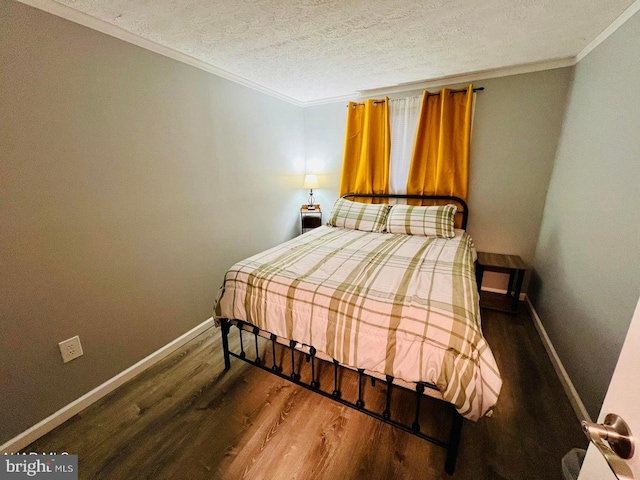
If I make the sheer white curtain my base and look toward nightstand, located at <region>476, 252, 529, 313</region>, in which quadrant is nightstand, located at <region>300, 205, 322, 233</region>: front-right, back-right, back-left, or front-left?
back-right

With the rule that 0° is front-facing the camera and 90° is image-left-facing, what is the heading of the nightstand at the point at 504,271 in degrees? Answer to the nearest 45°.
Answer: approximately 0°

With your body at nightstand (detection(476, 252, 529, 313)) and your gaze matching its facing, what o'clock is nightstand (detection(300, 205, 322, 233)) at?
nightstand (detection(300, 205, 322, 233)) is roughly at 3 o'clock from nightstand (detection(476, 252, 529, 313)).

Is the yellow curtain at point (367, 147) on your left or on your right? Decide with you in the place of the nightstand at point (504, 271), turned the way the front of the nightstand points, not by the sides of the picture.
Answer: on your right

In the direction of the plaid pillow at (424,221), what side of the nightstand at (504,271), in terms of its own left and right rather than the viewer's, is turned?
right

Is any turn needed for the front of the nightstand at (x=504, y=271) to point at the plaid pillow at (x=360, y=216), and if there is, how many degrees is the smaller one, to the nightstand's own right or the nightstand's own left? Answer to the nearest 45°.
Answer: approximately 90° to the nightstand's own right

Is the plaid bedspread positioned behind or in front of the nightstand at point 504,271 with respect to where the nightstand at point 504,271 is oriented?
in front
